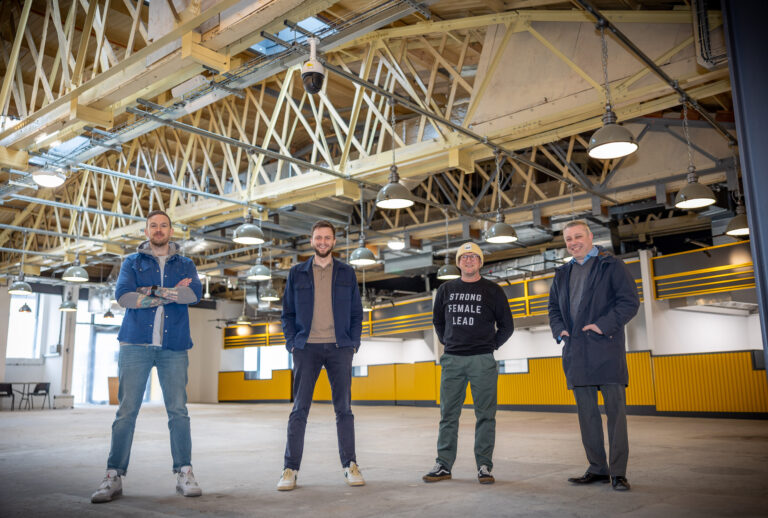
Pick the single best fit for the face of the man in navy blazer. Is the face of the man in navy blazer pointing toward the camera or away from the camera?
toward the camera

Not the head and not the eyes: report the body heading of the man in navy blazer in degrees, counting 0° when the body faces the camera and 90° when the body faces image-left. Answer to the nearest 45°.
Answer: approximately 0°

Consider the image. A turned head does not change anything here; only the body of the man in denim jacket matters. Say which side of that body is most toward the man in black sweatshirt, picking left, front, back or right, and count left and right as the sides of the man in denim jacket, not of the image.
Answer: left

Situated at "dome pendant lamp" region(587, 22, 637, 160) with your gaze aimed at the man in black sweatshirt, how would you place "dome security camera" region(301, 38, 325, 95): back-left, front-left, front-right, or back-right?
front-right

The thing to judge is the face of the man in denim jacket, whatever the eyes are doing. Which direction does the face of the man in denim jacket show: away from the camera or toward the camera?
toward the camera

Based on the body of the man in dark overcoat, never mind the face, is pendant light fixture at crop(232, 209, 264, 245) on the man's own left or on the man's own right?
on the man's own right

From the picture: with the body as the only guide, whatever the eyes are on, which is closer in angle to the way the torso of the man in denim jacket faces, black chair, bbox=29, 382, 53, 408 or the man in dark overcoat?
the man in dark overcoat

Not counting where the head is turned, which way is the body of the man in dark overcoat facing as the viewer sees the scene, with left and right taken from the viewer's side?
facing the viewer and to the left of the viewer

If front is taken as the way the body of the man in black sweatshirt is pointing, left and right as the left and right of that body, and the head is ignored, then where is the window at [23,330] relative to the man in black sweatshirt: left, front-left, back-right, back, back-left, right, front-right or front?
back-right

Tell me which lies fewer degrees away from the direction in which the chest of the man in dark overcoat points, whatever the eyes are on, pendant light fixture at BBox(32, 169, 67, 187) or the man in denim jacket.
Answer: the man in denim jacket

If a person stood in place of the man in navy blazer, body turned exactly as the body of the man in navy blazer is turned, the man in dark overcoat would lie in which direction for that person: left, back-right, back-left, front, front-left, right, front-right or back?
left

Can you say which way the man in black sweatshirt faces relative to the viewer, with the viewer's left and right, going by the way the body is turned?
facing the viewer

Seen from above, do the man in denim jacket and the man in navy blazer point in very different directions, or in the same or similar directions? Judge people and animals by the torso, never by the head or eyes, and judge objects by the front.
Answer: same or similar directions

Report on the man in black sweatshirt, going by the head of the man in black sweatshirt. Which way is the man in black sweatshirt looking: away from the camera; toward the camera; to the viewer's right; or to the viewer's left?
toward the camera
